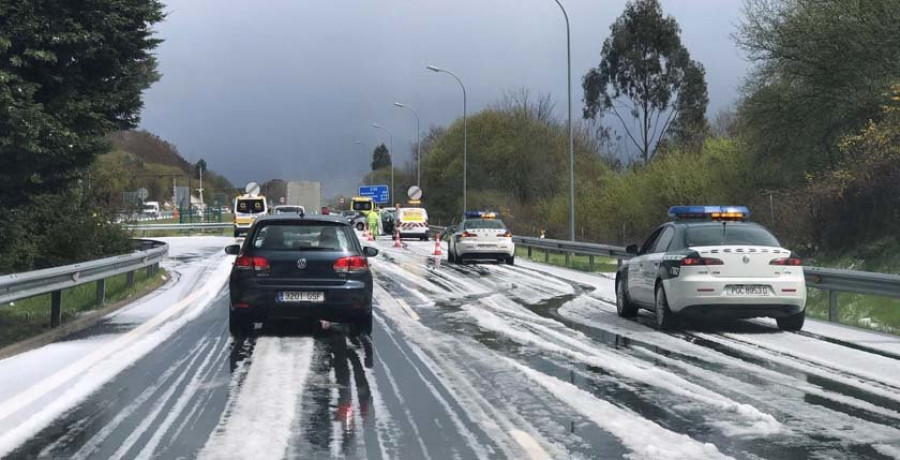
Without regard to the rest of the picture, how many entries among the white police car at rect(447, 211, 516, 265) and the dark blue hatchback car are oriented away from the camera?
2

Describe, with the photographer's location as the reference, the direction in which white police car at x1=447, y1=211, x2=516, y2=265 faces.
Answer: facing away from the viewer

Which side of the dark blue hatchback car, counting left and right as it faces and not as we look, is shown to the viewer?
back

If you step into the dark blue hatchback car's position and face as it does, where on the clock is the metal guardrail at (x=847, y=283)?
The metal guardrail is roughly at 3 o'clock from the dark blue hatchback car.

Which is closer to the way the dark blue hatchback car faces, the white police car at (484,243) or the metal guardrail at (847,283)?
the white police car

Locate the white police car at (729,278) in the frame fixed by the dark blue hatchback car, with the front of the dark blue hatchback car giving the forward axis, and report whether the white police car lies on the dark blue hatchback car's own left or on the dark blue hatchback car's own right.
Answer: on the dark blue hatchback car's own right

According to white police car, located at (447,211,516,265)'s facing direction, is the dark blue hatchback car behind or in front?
behind

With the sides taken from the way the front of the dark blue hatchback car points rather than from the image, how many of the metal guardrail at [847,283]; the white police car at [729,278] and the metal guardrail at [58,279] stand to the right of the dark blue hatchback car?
2

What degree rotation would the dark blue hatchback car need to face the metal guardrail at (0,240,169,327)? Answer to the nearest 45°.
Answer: approximately 90° to its left
